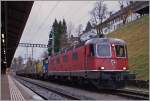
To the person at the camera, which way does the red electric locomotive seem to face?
facing the viewer and to the right of the viewer
